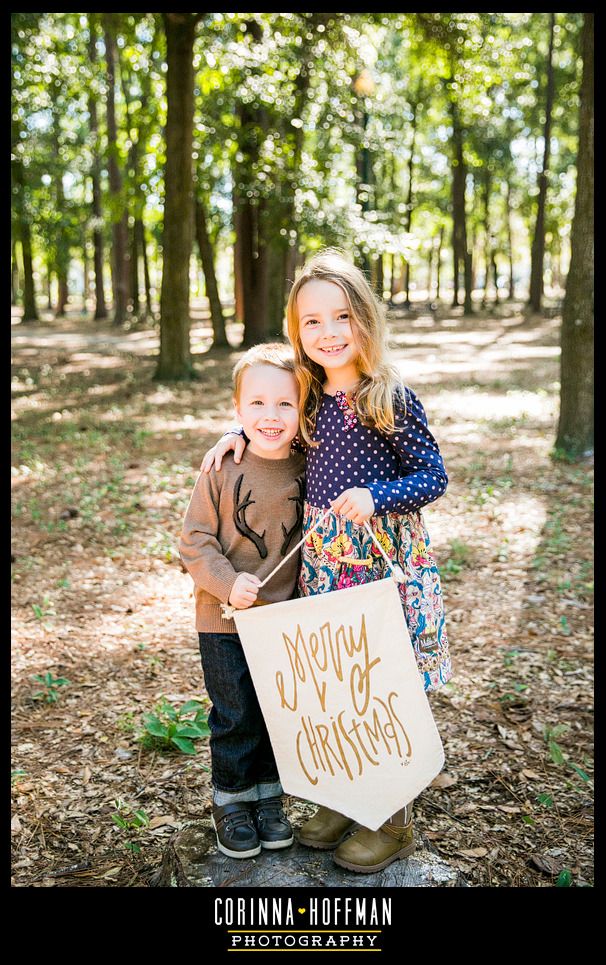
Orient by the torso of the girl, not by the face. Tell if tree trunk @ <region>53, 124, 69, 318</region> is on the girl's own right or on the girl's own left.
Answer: on the girl's own right

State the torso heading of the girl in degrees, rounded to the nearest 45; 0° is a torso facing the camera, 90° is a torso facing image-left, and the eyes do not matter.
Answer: approximately 45°
